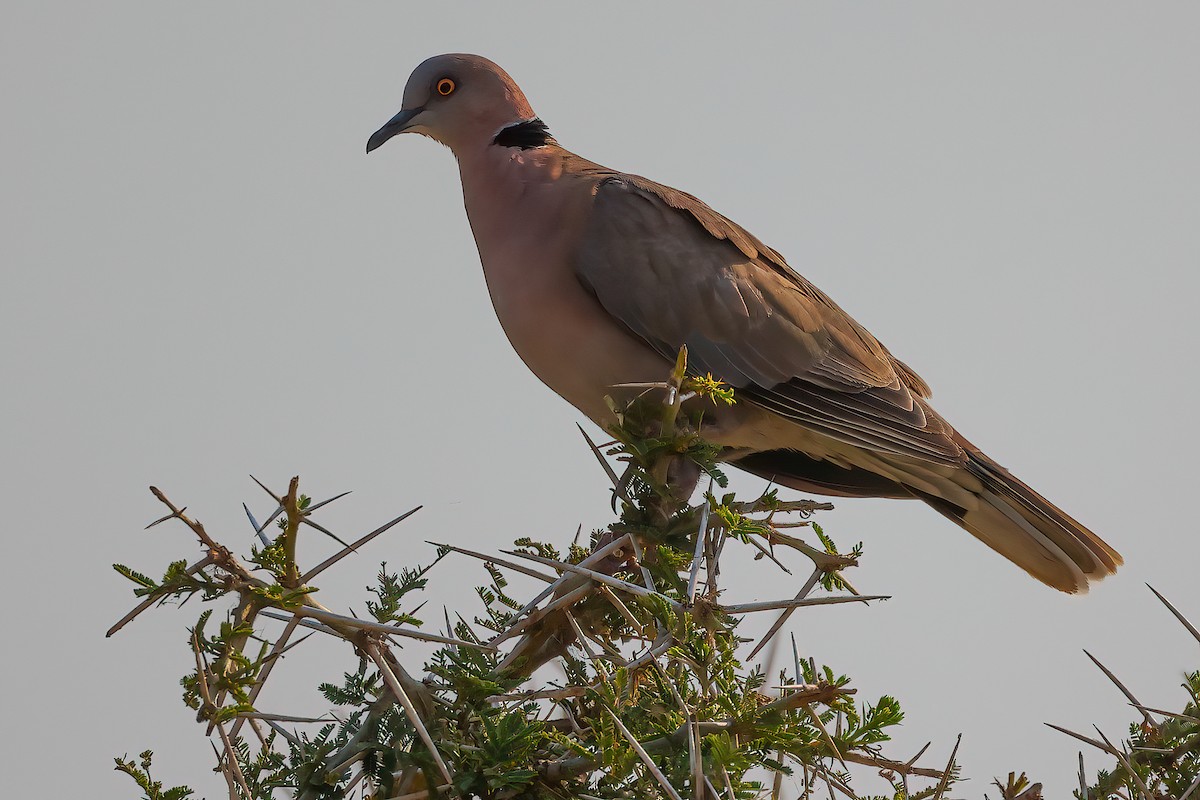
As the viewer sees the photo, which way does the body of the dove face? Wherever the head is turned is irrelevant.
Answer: to the viewer's left
